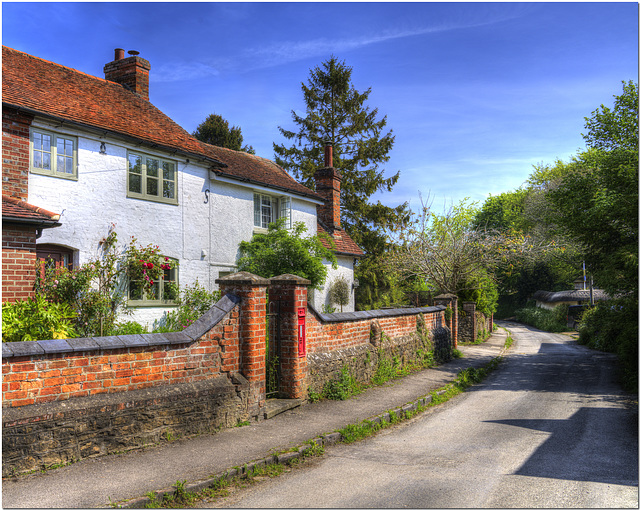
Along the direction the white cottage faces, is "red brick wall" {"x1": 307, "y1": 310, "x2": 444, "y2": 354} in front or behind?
in front

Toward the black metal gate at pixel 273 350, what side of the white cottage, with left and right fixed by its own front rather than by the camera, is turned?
front

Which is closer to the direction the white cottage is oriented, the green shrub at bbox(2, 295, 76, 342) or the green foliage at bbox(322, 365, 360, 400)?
the green foliage

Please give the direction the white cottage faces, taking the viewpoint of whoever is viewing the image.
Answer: facing the viewer and to the right of the viewer

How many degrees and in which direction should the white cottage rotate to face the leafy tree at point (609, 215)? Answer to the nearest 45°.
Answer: approximately 45° to its left

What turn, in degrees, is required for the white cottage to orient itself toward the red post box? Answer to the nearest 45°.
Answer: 0° — it already faces it

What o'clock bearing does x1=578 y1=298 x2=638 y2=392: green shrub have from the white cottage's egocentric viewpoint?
The green shrub is roughly at 11 o'clock from the white cottage.

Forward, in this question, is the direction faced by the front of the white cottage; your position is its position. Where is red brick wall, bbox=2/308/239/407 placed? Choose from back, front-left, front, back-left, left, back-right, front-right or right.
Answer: front-right
